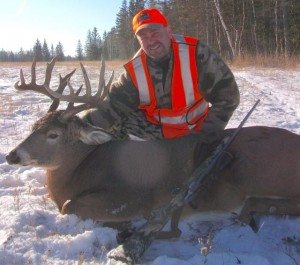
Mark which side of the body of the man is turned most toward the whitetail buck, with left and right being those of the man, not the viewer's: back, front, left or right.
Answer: front

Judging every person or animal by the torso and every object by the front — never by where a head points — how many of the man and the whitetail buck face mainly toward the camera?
1

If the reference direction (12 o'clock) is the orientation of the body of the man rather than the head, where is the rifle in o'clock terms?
The rifle is roughly at 12 o'clock from the man.

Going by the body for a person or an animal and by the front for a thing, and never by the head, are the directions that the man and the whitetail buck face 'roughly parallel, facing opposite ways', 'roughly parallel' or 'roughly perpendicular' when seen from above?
roughly perpendicular

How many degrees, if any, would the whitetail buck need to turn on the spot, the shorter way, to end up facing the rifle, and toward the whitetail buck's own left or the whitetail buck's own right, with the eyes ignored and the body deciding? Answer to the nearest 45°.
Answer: approximately 90° to the whitetail buck's own left

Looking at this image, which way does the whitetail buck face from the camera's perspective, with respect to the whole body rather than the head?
to the viewer's left

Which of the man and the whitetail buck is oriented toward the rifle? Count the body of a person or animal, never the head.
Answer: the man

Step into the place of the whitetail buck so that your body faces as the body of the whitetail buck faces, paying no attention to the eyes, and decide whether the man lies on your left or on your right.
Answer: on your right
